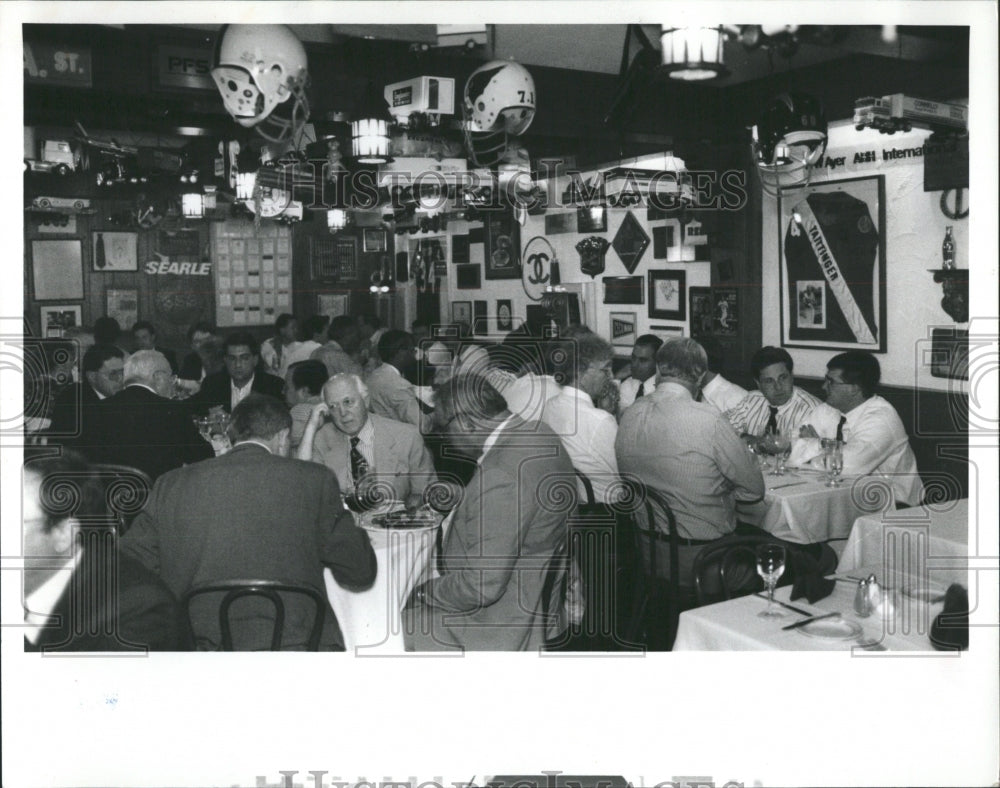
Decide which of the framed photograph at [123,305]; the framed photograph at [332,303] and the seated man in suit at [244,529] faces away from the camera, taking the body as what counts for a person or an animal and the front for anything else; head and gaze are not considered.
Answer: the seated man in suit

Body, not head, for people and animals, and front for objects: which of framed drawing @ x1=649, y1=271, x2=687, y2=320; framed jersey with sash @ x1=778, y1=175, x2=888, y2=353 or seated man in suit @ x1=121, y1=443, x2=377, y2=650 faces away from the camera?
the seated man in suit

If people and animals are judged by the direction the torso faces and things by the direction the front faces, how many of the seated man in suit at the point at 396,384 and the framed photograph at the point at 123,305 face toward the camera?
1

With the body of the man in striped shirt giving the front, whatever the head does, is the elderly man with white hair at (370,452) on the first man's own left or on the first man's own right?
on the first man's own right

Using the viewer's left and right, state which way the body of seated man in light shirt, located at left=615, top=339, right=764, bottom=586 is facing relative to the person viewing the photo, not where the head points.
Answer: facing away from the viewer and to the right of the viewer

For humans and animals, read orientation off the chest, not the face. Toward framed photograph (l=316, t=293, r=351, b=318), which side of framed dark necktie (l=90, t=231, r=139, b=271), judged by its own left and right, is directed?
left
